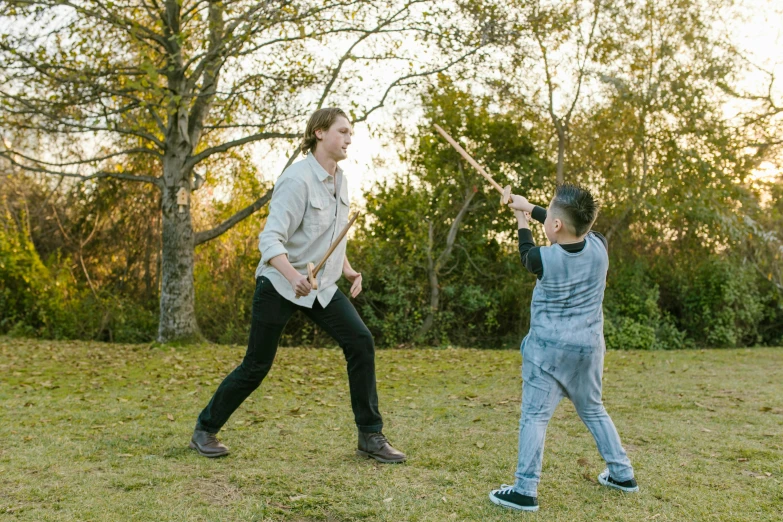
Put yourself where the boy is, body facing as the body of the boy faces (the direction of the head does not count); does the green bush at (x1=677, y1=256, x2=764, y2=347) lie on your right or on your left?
on your right

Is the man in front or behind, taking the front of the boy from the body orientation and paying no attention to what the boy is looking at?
in front

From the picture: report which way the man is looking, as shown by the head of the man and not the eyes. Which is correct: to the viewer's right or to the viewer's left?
to the viewer's right

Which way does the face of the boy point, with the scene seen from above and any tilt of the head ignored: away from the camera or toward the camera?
away from the camera

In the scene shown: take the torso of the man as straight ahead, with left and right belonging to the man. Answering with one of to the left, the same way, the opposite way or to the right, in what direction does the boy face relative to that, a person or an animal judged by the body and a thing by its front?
the opposite way

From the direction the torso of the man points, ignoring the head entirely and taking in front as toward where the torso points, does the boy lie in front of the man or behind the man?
in front

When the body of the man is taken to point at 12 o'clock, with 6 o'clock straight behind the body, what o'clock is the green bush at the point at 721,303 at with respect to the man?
The green bush is roughly at 9 o'clock from the man.

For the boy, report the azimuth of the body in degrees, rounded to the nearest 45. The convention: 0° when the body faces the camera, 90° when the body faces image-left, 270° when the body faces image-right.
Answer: approximately 135°

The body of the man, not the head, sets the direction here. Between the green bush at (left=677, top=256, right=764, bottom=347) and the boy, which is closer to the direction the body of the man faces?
the boy
